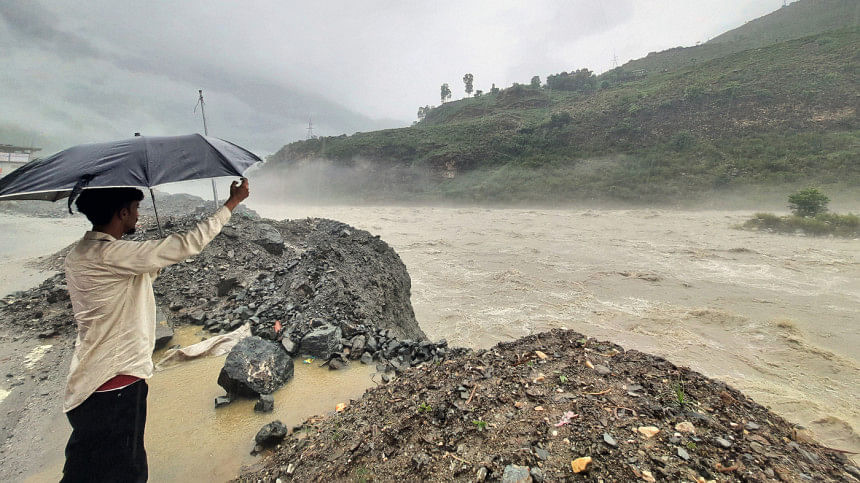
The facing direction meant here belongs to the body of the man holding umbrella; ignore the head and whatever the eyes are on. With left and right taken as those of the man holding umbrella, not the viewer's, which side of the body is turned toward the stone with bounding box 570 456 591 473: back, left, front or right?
front

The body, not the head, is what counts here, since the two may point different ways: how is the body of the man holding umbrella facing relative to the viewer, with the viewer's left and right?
facing away from the viewer and to the right of the viewer

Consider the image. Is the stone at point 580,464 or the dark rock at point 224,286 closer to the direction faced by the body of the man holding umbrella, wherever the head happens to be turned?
the dark rock

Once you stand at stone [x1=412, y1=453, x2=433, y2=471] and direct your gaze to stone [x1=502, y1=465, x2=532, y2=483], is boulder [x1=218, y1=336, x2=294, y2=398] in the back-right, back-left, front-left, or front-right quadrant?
back-left

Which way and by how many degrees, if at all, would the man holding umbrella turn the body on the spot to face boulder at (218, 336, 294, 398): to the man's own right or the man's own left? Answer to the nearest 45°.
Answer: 0° — they already face it

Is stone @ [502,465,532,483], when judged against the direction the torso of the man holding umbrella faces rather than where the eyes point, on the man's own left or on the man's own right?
on the man's own right

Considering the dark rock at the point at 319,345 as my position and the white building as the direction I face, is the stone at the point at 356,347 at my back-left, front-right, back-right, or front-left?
back-right

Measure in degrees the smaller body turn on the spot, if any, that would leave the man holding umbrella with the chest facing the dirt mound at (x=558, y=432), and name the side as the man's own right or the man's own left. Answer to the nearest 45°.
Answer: approximately 90° to the man's own right

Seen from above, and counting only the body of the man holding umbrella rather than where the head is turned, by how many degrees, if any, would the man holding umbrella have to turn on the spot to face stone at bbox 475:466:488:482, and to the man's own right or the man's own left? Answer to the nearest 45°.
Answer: approximately 90° to the man's own right

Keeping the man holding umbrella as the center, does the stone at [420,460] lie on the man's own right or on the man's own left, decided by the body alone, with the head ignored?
on the man's own right
